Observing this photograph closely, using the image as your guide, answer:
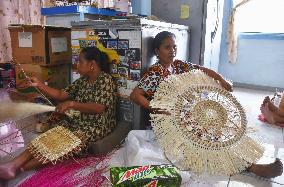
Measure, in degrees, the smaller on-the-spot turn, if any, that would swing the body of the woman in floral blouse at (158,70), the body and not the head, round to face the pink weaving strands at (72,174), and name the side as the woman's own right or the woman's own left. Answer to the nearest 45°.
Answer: approximately 90° to the woman's own right

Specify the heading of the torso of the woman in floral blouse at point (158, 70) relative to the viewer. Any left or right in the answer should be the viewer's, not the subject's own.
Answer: facing the viewer and to the right of the viewer

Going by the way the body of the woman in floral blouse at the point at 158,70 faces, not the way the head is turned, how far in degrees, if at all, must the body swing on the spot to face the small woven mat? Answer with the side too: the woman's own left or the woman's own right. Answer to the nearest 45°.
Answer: approximately 90° to the woman's own right

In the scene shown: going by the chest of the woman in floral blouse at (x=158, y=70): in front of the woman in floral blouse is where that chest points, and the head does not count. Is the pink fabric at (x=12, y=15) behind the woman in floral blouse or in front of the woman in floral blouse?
behind

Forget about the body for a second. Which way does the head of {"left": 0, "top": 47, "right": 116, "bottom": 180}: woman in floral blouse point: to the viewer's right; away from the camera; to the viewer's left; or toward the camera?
to the viewer's left

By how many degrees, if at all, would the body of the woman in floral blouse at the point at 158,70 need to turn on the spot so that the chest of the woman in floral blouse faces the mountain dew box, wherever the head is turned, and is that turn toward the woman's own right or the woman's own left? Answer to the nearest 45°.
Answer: approximately 45° to the woman's own right

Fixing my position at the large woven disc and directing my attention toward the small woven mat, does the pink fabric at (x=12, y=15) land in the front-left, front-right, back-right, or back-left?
front-right

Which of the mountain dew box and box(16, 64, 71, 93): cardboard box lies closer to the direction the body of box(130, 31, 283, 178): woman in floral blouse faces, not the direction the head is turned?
the mountain dew box
